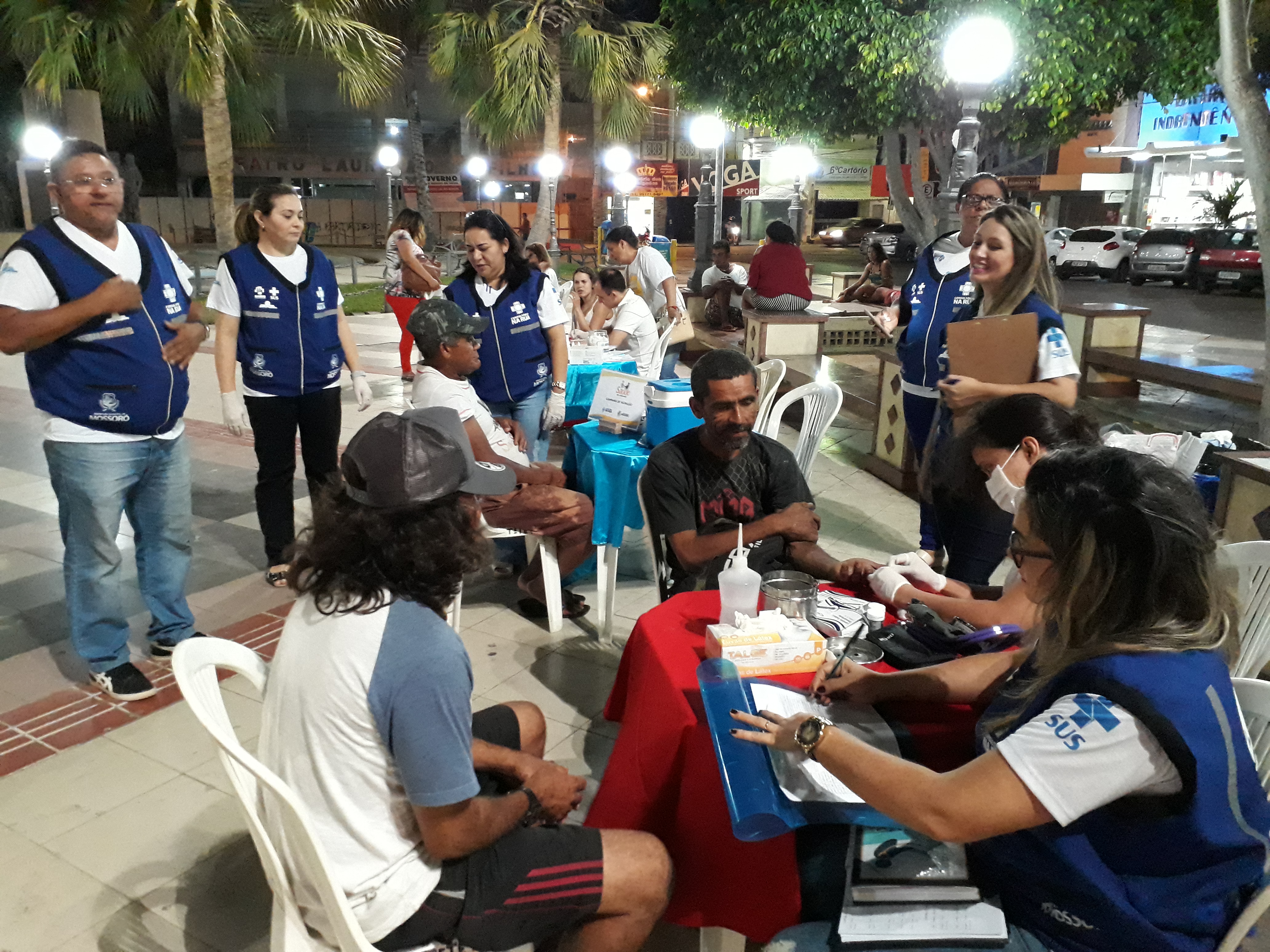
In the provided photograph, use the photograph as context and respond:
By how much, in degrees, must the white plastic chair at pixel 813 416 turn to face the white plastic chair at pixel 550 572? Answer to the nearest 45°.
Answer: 0° — it already faces it

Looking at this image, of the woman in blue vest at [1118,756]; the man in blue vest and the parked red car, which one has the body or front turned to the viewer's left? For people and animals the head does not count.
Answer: the woman in blue vest

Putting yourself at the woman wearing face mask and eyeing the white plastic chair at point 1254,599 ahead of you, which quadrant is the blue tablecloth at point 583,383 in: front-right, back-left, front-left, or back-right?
back-left

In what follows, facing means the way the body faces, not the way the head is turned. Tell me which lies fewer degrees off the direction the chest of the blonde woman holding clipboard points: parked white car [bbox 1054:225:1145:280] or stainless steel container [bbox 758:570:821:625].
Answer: the stainless steel container

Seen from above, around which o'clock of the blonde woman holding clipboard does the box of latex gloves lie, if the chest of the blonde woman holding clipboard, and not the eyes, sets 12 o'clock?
The box of latex gloves is roughly at 11 o'clock from the blonde woman holding clipboard.

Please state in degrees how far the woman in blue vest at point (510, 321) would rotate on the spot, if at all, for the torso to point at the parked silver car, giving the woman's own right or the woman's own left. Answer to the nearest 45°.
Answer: approximately 180°

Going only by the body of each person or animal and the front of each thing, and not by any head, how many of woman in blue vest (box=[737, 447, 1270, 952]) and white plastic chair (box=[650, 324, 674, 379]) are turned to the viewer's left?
2

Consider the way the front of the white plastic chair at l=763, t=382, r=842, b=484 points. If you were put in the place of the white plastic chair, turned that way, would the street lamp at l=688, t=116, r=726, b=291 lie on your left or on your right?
on your right

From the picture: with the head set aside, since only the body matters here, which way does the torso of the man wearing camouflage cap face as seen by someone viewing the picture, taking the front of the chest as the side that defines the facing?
to the viewer's right

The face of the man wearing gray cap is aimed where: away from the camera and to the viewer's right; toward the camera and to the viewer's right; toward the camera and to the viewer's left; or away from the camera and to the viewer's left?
away from the camera and to the viewer's right
